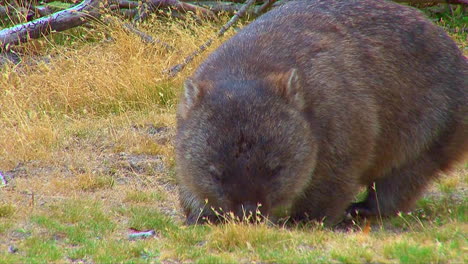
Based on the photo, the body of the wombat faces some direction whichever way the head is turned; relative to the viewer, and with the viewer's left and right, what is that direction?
facing the viewer and to the left of the viewer

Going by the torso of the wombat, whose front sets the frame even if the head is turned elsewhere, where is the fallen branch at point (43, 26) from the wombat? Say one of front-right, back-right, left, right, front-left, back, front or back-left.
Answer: right

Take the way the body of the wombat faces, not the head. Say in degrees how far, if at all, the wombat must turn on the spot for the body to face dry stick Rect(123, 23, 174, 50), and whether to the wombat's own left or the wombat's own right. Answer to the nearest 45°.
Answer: approximately 90° to the wombat's own right

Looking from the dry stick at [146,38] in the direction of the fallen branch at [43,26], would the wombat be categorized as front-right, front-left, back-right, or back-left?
back-left
